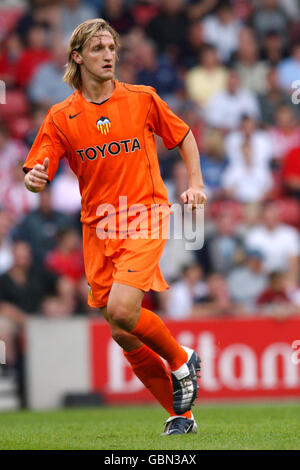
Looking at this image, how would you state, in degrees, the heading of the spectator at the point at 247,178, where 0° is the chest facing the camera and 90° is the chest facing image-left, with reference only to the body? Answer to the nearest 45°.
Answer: approximately 0°

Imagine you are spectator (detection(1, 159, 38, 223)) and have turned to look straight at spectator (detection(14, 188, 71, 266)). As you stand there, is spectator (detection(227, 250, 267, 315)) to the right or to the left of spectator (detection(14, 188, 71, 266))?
left

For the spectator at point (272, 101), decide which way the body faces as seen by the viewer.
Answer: toward the camera

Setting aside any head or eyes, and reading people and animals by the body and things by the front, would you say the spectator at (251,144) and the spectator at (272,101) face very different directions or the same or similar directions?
same or similar directions

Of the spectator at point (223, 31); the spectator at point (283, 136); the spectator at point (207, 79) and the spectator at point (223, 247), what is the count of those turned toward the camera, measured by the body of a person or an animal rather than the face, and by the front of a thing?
4

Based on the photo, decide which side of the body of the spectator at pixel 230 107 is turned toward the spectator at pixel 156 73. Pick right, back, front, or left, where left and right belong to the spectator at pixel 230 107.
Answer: right

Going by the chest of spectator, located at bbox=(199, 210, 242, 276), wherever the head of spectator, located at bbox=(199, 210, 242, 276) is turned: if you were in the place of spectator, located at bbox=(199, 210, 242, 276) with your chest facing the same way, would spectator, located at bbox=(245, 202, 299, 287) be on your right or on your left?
on your left

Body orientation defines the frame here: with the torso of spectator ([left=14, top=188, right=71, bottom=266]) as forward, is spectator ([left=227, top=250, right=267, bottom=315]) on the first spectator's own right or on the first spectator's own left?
on the first spectator's own left

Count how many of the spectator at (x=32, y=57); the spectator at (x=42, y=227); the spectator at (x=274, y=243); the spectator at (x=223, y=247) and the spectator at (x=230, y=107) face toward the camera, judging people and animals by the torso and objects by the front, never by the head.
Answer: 5

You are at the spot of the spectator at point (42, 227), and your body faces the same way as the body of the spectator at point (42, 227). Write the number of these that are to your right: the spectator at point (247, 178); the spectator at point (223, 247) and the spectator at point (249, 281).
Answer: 0

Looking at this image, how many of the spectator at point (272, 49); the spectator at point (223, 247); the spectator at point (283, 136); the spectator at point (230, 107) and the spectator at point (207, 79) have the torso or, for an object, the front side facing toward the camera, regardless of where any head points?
5

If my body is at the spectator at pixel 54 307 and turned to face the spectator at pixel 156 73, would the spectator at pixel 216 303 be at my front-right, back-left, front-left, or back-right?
front-right

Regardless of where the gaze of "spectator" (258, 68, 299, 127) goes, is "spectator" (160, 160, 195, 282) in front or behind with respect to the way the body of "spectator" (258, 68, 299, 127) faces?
in front

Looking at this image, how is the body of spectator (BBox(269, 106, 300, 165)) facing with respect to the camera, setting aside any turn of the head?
toward the camera

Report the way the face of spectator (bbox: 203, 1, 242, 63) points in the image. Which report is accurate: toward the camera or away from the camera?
toward the camera

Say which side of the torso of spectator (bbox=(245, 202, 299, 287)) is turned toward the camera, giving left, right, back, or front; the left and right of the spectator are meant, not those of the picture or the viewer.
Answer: front

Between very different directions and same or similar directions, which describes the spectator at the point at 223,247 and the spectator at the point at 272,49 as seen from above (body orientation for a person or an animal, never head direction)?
same or similar directions

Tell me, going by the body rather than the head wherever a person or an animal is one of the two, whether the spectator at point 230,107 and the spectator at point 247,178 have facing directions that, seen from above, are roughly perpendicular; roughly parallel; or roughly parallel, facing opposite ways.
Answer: roughly parallel

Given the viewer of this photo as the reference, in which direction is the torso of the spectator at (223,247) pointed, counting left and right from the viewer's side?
facing the viewer
